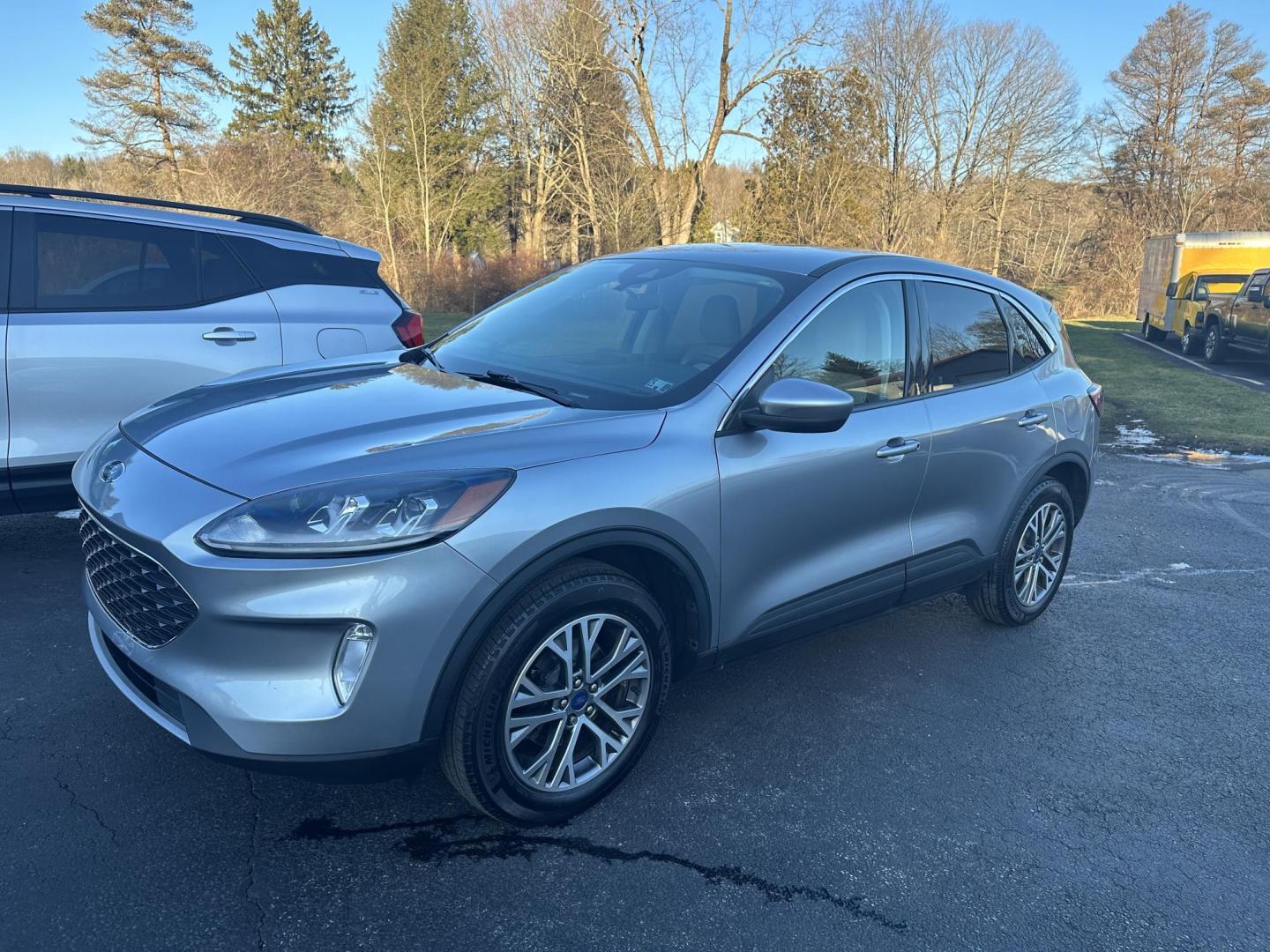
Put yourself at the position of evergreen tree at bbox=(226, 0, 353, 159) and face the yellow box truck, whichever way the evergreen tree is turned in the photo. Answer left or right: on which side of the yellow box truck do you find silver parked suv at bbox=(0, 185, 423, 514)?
right

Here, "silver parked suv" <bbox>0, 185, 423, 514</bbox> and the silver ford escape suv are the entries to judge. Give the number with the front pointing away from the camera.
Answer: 0

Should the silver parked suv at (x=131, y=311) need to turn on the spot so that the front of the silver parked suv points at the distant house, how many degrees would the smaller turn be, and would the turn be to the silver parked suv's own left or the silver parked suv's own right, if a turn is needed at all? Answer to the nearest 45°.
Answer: approximately 135° to the silver parked suv's own right

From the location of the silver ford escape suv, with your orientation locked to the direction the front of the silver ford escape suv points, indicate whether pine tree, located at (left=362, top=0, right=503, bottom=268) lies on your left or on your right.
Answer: on your right

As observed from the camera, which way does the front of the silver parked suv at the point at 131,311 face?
facing to the left of the viewer

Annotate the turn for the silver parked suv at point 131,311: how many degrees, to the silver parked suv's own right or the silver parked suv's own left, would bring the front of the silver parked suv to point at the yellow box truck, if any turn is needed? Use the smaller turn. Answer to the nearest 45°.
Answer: approximately 135° to the silver parked suv's own right

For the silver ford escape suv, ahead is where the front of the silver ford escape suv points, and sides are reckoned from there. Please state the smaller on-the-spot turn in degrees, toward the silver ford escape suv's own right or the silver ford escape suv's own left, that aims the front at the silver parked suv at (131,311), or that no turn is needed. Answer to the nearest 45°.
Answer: approximately 90° to the silver ford escape suv's own right

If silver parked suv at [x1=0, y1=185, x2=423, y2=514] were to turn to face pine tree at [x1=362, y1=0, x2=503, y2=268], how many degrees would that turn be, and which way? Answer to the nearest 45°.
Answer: approximately 90° to its right

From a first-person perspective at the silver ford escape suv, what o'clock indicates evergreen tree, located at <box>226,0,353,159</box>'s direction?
The evergreen tree is roughly at 4 o'clock from the silver ford escape suv.

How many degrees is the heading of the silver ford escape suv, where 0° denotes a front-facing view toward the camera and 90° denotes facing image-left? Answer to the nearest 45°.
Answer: approximately 45°
